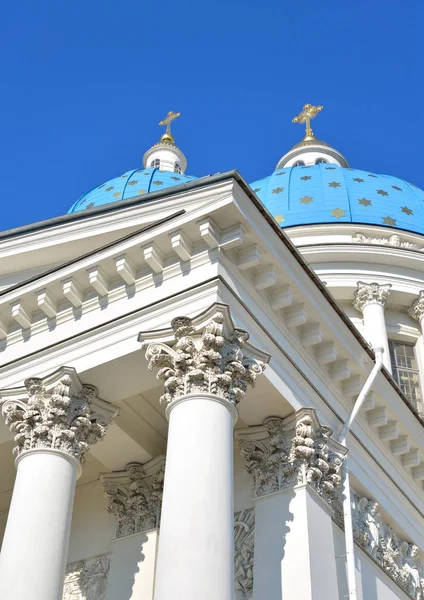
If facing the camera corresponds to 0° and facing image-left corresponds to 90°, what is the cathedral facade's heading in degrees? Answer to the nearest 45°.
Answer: approximately 45°
